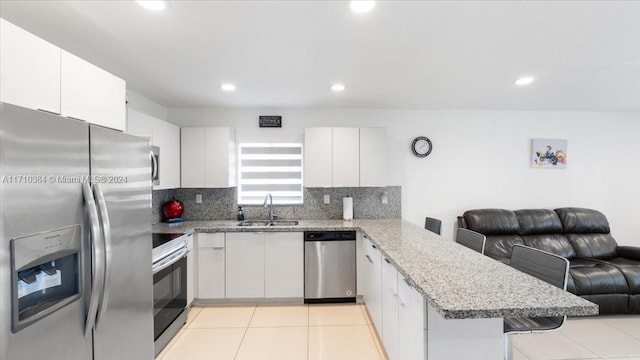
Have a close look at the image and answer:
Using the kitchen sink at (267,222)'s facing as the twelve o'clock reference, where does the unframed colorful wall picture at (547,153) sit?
The unframed colorful wall picture is roughly at 9 o'clock from the kitchen sink.

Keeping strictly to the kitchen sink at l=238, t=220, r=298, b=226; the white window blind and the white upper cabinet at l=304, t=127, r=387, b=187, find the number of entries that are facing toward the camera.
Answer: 3

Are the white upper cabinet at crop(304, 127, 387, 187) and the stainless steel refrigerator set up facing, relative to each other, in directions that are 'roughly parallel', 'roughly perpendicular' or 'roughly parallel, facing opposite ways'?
roughly perpendicular

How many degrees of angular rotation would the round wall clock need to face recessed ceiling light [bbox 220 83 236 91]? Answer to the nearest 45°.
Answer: approximately 45° to its right
